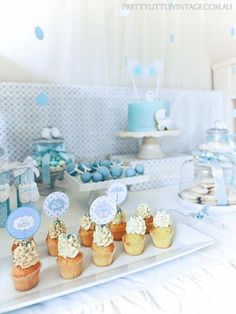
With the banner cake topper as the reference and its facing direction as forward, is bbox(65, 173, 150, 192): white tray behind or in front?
in front

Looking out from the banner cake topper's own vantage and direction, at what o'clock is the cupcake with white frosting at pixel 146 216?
The cupcake with white frosting is roughly at 12 o'clock from the banner cake topper.

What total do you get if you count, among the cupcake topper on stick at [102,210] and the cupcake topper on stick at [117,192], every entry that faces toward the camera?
2

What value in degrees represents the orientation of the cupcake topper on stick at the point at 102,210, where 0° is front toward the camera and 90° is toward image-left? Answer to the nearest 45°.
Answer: approximately 0°

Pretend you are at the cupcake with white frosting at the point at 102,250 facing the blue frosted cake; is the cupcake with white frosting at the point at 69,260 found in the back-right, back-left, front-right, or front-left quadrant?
back-left
